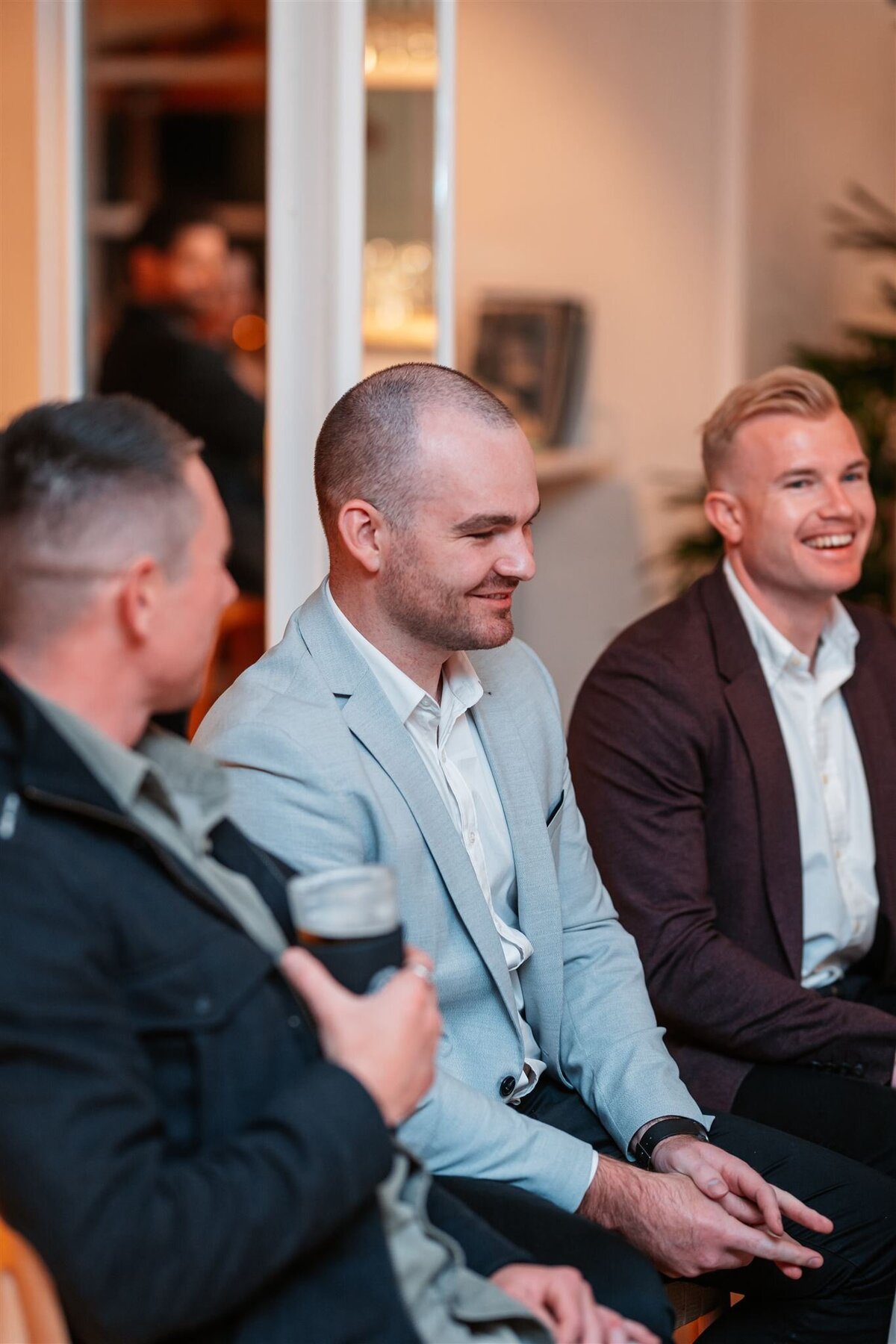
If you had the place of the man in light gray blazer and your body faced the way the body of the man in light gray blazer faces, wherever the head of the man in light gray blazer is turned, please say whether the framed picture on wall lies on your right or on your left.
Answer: on your left

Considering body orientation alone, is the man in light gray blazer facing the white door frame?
no

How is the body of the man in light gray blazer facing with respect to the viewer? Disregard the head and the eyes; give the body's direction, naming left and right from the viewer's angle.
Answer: facing the viewer and to the right of the viewer

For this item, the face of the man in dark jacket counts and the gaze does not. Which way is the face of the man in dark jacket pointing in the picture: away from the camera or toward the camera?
away from the camera

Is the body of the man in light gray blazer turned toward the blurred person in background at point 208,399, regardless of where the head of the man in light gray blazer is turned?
no

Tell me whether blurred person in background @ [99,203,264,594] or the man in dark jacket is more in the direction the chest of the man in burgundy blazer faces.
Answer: the man in dark jacket

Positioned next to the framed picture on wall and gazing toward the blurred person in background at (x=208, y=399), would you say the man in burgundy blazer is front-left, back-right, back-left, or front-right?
back-left

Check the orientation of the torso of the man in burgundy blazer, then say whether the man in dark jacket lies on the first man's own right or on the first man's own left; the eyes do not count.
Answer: on the first man's own right

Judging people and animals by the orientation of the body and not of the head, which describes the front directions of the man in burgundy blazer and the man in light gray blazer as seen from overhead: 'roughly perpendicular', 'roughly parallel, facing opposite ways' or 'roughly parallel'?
roughly parallel

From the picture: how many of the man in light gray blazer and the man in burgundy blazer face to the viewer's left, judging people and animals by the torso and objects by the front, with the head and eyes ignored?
0
